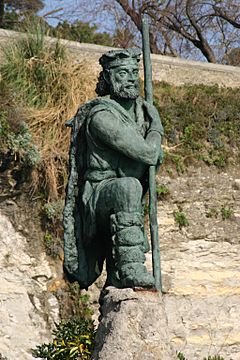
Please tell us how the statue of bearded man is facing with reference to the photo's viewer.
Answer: facing the viewer and to the right of the viewer

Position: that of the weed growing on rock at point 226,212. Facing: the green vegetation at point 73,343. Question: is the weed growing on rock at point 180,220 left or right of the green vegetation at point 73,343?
right

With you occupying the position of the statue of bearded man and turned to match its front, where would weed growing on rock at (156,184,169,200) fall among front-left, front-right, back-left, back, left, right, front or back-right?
back-left

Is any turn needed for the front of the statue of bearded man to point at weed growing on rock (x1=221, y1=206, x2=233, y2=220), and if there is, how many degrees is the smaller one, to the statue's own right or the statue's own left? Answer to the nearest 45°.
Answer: approximately 135° to the statue's own left

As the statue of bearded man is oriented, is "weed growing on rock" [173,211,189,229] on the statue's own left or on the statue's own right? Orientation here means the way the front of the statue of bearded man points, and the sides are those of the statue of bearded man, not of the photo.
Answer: on the statue's own left

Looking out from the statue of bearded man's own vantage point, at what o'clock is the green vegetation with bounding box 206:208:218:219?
The green vegetation is roughly at 8 o'clock from the statue of bearded man.
